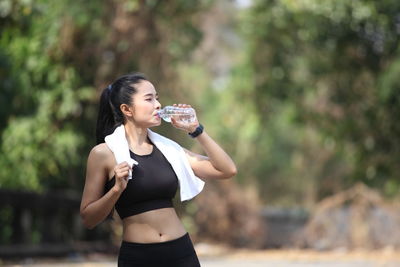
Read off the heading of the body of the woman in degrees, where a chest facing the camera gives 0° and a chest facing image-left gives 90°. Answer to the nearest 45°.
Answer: approximately 315°
